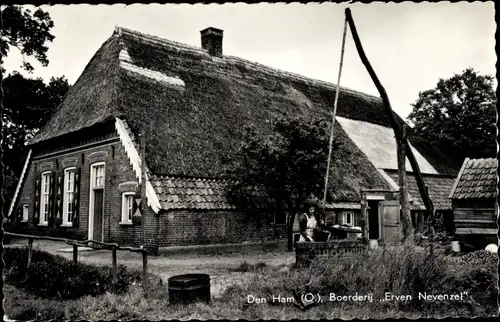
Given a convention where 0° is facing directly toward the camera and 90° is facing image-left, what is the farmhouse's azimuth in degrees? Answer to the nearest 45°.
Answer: approximately 45°

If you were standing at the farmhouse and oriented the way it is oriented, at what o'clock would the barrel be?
The barrel is roughly at 10 o'clock from the farmhouse.

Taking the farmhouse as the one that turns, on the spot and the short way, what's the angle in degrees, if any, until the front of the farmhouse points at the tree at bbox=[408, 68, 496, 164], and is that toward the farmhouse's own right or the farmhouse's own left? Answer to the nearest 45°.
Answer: approximately 135° to the farmhouse's own left

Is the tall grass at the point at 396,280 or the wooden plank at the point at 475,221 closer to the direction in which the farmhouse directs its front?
the tall grass

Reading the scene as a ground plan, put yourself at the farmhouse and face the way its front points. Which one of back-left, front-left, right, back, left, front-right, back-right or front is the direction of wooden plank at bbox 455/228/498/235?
left

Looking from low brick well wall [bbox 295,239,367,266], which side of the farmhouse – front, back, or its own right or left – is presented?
left
